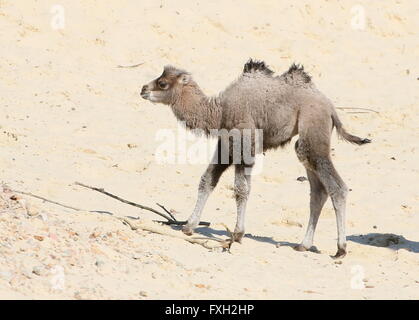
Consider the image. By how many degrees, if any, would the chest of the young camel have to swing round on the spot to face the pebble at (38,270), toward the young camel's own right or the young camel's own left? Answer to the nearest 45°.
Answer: approximately 45° to the young camel's own left

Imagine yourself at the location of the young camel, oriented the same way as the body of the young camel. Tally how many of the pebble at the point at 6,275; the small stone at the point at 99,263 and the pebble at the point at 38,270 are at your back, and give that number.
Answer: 0

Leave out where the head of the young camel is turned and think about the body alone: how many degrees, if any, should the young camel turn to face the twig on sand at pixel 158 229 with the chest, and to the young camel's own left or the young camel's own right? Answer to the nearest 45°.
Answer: approximately 45° to the young camel's own left

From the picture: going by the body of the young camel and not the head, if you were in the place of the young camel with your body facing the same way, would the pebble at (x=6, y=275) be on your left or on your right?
on your left

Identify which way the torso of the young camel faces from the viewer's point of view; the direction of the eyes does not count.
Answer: to the viewer's left

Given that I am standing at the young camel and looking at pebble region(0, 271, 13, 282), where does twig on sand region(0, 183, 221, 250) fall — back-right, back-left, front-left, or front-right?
front-right

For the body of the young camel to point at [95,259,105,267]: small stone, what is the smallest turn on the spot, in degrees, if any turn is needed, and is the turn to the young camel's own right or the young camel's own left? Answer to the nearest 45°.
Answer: approximately 45° to the young camel's own left
